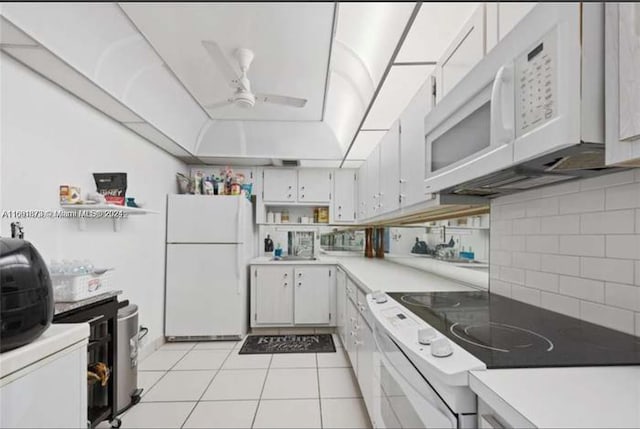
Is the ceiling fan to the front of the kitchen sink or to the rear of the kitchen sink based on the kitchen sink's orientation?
to the front

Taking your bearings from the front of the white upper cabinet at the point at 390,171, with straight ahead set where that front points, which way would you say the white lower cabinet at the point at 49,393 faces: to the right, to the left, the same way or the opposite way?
the opposite way

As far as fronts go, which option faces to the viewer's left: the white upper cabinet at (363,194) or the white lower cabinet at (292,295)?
the white upper cabinet

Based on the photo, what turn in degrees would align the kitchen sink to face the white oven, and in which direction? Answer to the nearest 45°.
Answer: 0° — it already faces it

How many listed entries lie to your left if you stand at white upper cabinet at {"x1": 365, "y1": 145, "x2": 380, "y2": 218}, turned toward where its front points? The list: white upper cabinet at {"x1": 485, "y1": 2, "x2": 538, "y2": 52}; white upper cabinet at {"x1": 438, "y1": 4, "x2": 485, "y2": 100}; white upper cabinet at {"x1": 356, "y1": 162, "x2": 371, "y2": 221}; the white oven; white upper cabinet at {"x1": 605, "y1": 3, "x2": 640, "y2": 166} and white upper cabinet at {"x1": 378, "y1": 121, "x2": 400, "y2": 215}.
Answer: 5

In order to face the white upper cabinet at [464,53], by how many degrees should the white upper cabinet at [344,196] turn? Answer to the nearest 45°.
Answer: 0° — it already faces it

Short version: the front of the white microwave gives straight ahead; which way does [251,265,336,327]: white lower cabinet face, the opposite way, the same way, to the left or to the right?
to the left

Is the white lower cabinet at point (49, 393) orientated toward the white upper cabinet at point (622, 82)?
yes

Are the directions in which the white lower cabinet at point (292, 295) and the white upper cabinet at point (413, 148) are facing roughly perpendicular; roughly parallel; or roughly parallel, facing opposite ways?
roughly perpendicular

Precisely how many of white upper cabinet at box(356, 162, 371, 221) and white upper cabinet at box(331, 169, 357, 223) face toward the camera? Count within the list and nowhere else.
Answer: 1

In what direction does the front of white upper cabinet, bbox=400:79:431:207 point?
to the viewer's left

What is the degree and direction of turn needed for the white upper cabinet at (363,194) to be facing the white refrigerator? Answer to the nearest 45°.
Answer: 0° — it already faces it

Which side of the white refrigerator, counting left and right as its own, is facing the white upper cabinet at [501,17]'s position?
front
